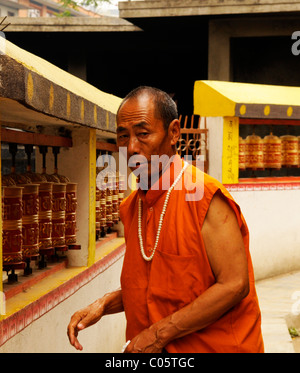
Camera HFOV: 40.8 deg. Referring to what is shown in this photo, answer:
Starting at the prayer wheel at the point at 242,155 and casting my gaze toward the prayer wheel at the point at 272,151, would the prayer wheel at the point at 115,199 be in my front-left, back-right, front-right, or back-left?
back-right

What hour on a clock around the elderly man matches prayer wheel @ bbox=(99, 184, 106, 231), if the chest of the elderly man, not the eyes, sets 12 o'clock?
The prayer wheel is roughly at 4 o'clock from the elderly man.

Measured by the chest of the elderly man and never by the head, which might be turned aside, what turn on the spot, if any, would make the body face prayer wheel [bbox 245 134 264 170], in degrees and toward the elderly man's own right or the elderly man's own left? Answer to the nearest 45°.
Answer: approximately 135° to the elderly man's own right

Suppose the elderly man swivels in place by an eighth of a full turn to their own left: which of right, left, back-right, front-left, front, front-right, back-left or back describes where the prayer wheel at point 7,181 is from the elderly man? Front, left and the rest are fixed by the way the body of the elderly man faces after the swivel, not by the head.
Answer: back-right

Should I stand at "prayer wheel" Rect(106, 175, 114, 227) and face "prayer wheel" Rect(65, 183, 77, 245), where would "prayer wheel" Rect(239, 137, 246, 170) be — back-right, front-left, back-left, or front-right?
back-left

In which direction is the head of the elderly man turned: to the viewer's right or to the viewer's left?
to the viewer's left

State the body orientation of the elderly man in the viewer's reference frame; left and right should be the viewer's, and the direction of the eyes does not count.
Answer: facing the viewer and to the left of the viewer

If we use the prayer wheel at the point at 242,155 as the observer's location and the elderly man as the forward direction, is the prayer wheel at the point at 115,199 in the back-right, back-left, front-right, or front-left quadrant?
front-right

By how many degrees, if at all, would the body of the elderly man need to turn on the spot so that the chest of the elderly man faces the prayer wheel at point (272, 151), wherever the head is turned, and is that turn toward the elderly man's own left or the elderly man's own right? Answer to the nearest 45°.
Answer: approximately 135° to the elderly man's own right

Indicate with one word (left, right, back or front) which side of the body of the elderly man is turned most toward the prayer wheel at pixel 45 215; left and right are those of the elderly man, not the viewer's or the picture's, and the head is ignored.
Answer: right
